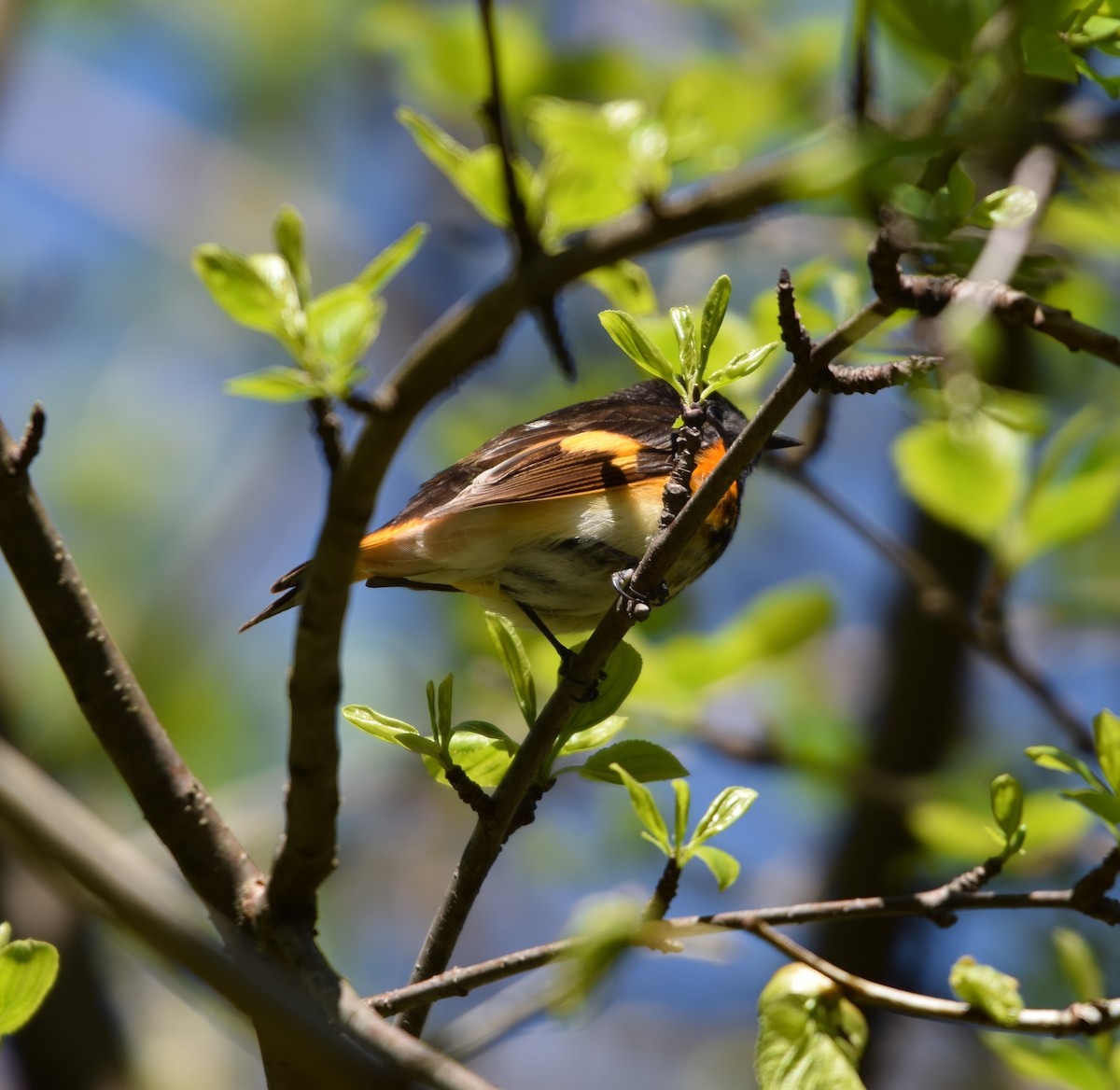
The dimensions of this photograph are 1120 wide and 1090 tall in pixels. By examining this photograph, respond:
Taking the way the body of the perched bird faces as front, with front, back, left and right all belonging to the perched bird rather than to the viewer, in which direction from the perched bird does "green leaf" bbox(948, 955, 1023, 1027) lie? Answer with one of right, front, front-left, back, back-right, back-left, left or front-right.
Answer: front

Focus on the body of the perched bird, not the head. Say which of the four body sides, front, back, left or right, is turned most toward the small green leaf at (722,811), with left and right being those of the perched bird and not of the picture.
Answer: front

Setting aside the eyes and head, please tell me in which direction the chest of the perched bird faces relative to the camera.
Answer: to the viewer's right

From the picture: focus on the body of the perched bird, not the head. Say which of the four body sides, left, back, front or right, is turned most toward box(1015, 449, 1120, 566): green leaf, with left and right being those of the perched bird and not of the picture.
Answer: front

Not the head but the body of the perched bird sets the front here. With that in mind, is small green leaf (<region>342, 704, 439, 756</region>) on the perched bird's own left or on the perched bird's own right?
on the perched bird's own right
